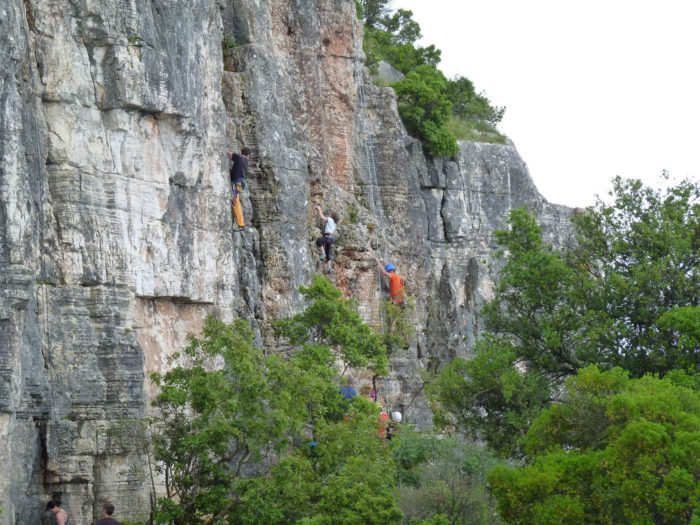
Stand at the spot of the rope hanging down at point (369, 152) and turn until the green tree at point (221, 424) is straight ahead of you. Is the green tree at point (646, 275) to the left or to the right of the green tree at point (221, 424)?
left

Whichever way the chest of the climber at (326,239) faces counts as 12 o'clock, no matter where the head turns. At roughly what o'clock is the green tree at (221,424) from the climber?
The green tree is roughly at 8 o'clock from the climber.

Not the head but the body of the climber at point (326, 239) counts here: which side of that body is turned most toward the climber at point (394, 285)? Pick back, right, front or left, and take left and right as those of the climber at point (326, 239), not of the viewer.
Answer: right

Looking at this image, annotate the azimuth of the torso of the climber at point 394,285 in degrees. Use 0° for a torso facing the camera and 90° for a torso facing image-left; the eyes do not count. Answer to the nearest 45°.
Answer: approximately 135°

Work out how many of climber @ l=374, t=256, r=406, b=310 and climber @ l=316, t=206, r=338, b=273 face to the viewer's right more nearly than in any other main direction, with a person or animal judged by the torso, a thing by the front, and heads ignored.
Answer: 0

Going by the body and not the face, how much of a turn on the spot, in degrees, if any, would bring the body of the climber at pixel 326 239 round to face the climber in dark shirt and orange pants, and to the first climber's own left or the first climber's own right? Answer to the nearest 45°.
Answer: approximately 90° to the first climber's own left

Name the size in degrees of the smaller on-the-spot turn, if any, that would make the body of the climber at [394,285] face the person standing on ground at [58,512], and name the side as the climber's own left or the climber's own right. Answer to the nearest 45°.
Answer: approximately 90° to the climber's own left

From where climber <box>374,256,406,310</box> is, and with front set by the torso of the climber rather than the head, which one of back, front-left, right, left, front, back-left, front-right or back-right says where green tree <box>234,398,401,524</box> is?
back-left
